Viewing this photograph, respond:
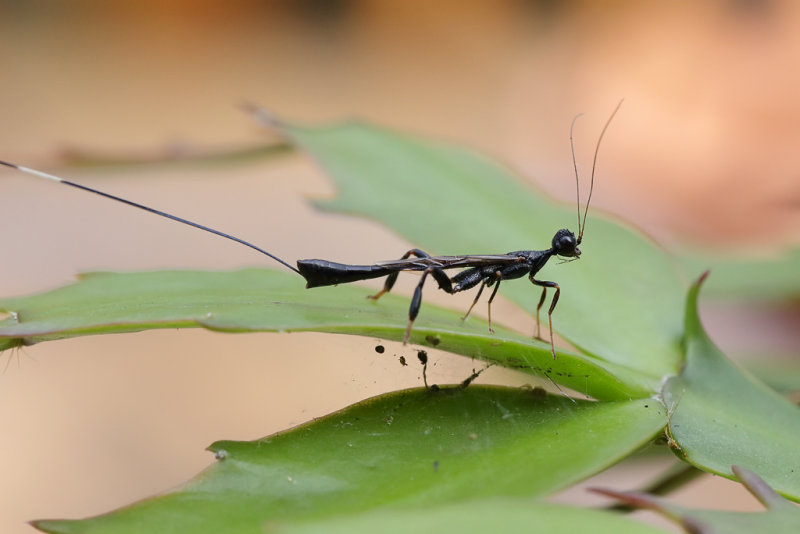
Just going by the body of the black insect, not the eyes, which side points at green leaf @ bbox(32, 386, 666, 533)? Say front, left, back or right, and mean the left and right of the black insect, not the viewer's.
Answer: right

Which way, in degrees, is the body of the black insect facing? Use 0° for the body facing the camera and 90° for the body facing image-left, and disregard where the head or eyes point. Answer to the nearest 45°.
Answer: approximately 270°

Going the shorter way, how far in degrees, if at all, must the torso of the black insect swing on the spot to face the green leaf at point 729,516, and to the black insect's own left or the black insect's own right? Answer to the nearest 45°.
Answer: approximately 90° to the black insect's own right

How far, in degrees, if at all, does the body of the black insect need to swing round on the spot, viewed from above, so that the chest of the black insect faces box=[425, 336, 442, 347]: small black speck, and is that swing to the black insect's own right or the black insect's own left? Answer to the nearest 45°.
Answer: approximately 90° to the black insect's own right
